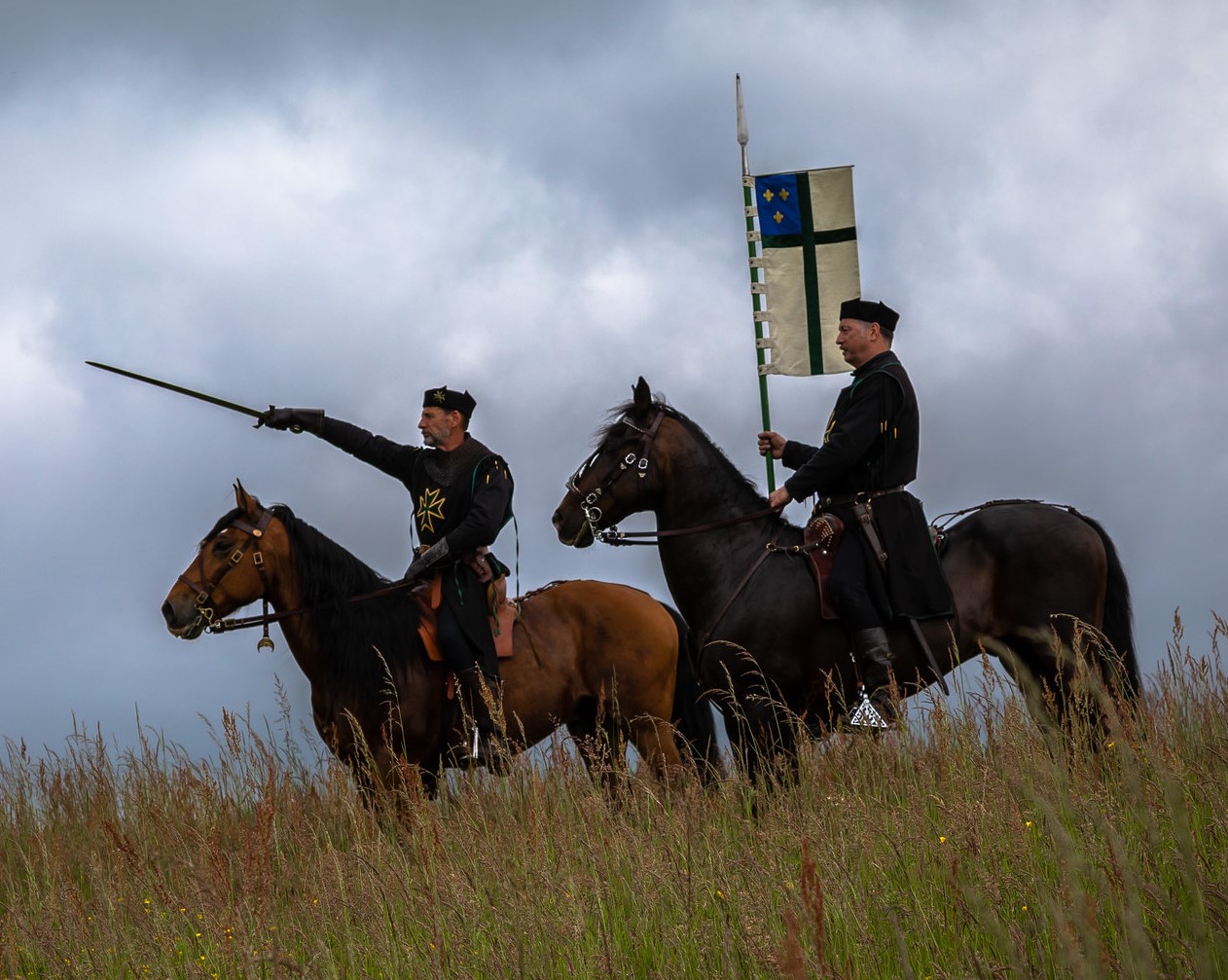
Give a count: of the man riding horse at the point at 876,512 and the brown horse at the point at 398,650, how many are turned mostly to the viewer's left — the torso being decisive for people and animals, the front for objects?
2

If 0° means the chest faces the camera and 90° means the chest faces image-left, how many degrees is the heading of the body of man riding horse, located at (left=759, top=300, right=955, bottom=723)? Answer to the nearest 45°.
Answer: approximately 90°

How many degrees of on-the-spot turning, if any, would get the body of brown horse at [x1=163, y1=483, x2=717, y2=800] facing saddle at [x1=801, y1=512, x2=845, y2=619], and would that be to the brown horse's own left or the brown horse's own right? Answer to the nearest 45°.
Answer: approximately 135° to the brown horse's own left

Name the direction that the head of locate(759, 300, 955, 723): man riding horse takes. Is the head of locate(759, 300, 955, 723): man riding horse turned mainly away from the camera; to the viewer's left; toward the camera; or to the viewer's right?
to the viewer's left

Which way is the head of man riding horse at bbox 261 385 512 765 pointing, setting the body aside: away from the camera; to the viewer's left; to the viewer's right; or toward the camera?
to the viewer's left

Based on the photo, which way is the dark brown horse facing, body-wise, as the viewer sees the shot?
to the viewer's left

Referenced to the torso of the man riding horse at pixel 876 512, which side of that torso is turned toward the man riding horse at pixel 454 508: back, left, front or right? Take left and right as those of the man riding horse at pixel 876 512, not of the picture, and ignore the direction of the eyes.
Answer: front

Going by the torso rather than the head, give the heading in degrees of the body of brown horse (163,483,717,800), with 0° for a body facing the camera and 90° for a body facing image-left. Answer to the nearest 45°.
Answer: approximately 90°

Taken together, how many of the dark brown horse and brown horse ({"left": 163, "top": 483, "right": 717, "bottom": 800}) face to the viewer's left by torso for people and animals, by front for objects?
2

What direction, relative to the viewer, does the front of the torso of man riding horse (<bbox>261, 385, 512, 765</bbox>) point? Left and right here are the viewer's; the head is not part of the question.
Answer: facing the viewer and to the left of the viewer
